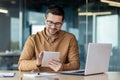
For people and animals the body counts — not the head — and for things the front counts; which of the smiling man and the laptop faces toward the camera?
the smiling man

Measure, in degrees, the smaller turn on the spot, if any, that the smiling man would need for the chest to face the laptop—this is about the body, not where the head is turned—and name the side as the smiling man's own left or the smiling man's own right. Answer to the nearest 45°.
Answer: approximately 45° to the smiling man's own left

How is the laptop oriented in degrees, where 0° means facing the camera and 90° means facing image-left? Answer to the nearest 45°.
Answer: approximately 135°

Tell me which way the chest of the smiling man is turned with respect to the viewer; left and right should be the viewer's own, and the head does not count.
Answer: facing the viewer

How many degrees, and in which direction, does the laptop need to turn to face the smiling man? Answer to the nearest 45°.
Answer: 0° — it already faces them

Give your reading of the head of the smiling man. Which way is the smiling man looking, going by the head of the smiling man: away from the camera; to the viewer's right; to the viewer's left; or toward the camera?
toward the camera

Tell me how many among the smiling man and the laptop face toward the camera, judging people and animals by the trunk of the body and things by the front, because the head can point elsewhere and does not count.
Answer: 1
